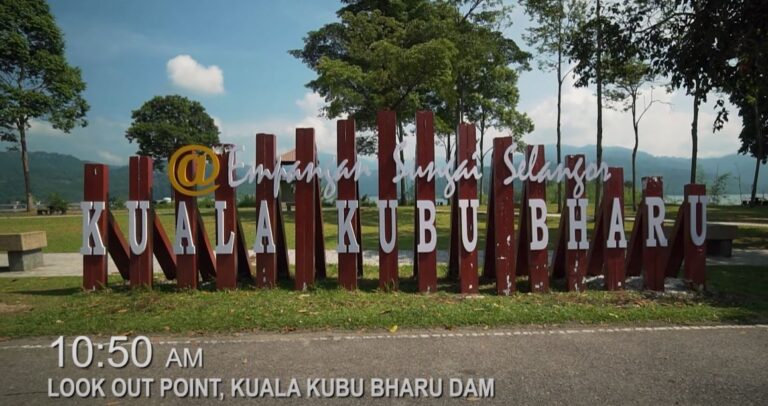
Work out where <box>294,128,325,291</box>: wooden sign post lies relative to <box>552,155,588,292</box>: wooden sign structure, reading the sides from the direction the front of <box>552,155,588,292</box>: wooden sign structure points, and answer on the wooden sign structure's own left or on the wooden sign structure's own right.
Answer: on the wooden sign structure's own right

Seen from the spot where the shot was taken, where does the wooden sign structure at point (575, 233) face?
facing the viewer

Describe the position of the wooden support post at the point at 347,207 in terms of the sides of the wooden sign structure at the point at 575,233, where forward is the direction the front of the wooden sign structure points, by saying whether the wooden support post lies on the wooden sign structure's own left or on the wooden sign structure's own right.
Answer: on the wooden sign structure's own right

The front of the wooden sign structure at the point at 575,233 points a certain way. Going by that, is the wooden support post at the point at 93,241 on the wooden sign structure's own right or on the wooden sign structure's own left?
on the wooden sign structure's own right

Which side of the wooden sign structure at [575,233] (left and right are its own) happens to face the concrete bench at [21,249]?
right

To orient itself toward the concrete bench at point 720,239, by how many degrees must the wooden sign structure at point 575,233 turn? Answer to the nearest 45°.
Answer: approximately 135° to its left

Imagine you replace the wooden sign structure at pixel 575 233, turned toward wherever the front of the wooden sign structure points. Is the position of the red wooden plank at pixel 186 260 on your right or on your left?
on your right

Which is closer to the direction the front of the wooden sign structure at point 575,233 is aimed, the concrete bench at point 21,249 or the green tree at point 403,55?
the concrete bench

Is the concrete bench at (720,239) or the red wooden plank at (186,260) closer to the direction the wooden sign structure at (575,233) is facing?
the red wooden plank

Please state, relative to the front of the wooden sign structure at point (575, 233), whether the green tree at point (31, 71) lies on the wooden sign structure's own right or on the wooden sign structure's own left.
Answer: on the wooden sign structure's own right
